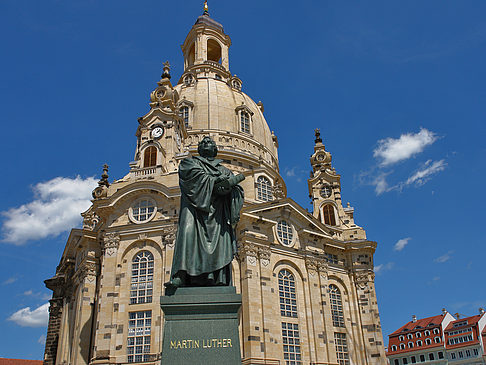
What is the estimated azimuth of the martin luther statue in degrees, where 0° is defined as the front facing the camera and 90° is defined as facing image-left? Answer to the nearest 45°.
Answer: approximately 0°

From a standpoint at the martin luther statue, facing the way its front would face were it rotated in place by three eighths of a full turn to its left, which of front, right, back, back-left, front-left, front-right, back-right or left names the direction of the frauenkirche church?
front-left
